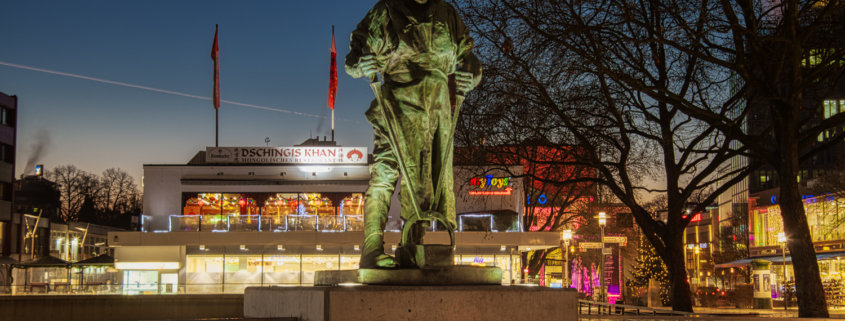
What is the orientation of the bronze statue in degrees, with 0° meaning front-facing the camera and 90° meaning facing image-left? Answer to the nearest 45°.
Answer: approximately 0°

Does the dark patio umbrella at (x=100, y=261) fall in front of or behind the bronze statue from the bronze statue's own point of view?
behind

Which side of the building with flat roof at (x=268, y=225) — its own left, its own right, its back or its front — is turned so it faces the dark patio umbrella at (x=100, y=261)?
right

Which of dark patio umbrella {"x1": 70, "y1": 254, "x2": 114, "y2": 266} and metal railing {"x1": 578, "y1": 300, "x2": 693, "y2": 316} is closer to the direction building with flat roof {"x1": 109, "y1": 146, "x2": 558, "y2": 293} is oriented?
the metal railing

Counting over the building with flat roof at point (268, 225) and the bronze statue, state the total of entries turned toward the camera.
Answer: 2

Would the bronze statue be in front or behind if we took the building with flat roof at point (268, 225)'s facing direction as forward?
in front

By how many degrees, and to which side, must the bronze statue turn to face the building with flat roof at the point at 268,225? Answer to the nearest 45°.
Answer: approximately 180°

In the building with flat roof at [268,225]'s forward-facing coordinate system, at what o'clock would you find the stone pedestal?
The stone pedestal is roughly at 12 o'clock from the building with flat roof.

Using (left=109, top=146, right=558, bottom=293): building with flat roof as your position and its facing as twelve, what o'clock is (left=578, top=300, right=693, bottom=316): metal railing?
The metal railing is roughly at 11 o'clock from the building with flat roof.

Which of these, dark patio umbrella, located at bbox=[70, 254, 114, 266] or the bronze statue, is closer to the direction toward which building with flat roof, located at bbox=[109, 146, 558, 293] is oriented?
the bronze statue
